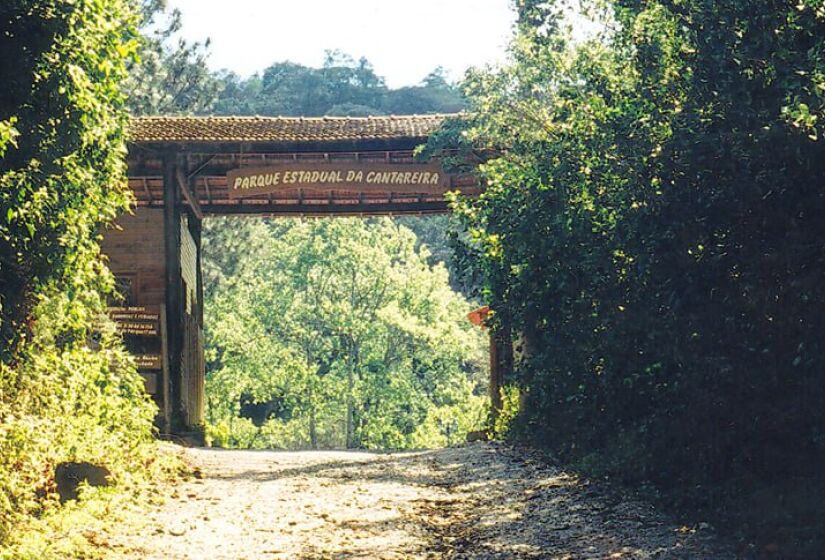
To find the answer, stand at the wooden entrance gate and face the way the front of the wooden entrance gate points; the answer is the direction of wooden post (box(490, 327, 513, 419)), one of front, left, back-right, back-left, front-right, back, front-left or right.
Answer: left

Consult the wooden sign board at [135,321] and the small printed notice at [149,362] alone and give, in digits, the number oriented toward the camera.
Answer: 2

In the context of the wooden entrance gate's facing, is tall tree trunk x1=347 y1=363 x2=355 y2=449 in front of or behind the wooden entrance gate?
behind

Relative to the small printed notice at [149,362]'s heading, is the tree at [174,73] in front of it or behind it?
behind

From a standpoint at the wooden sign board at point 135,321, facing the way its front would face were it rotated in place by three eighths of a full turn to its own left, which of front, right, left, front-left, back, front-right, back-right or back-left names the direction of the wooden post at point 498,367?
front-right

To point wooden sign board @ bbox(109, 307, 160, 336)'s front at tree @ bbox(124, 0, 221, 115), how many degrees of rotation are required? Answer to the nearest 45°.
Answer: approximately 180°

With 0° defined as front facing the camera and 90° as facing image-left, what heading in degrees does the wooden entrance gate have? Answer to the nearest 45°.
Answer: approximately 0°

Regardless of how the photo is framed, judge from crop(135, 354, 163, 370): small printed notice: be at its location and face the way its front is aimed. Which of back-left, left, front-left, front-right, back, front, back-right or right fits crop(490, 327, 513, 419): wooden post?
left
